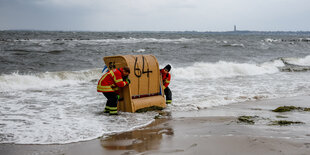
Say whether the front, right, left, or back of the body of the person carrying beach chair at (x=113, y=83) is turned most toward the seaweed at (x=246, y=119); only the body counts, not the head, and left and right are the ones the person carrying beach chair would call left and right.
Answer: front

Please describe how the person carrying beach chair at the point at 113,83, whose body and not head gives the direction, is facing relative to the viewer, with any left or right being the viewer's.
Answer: facing to the right of the viewer
